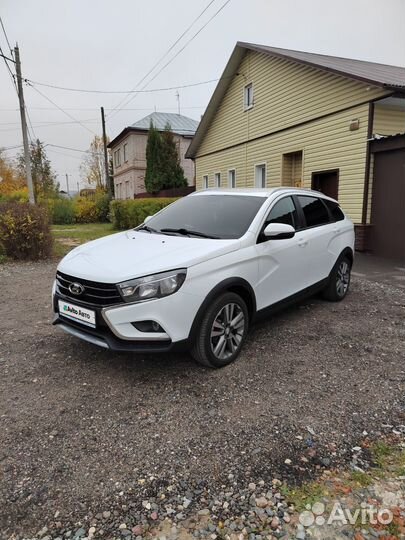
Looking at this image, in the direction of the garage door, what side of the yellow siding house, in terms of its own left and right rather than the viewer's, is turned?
left

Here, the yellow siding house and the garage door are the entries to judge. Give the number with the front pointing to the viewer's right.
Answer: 0

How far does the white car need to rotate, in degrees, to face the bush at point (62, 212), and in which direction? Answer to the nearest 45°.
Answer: approximately 90° to its right

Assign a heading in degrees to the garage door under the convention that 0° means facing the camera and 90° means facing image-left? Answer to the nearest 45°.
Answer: approximately 45°

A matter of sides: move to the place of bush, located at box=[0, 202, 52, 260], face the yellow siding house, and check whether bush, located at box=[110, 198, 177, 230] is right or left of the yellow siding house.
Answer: left

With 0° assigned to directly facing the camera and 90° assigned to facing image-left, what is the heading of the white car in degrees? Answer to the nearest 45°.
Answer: approximately 45°

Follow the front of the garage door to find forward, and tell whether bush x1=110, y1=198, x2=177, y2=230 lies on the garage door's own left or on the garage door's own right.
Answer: on the garage door's own right

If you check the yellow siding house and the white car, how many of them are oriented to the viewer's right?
0

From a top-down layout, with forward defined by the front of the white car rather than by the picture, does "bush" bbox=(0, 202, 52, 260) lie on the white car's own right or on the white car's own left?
on the white car's own right

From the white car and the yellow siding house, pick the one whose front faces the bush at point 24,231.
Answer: the yellow siding house

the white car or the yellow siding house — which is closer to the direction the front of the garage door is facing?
the white car

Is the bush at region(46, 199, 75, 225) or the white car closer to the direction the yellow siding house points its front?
the white car
